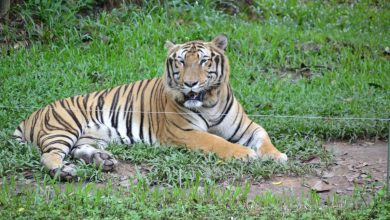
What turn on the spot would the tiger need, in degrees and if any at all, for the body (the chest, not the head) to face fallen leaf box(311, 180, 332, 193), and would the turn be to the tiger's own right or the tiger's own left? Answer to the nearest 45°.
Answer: approximately 45° to the tiger's own right

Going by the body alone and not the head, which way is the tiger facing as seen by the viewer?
to the viewer's right

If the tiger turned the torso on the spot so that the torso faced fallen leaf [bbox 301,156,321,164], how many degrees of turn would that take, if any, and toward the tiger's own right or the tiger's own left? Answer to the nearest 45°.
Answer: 0° — it already faces it

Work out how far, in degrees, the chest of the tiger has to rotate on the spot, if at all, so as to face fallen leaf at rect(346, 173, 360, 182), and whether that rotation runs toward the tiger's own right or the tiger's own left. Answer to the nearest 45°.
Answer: approximately 45° to the tiger's own right
